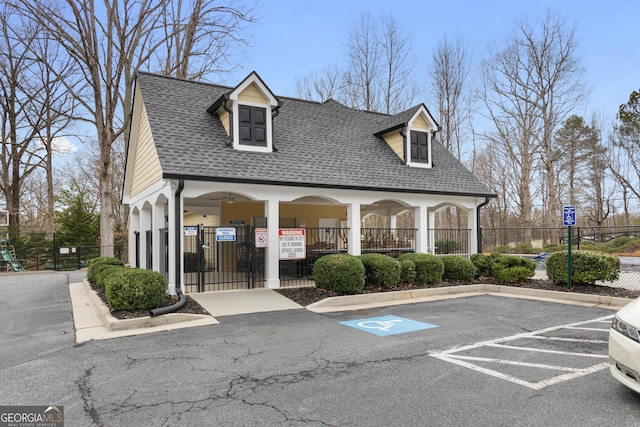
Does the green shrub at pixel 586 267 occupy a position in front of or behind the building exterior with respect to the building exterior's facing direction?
in front

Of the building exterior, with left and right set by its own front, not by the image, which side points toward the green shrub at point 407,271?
front

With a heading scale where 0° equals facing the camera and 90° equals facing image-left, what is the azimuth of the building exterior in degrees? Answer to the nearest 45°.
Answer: approximately 315°

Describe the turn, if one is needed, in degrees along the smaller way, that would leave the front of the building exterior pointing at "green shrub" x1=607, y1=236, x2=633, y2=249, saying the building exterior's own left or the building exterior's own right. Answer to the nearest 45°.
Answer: approximately 90° to the building exterior's own left

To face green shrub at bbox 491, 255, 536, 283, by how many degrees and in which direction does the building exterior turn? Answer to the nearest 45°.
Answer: approximately 45° to its left

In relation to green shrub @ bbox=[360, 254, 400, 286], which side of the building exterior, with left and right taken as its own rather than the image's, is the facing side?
front

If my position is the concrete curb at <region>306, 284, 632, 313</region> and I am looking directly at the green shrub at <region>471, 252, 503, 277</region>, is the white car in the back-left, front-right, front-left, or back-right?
back-right

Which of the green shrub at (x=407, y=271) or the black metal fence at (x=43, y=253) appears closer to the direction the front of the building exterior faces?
the green shrub

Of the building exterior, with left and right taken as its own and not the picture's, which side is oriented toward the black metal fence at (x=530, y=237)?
left

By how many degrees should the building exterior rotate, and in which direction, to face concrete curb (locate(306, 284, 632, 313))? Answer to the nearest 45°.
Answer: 0° — it already faces it
